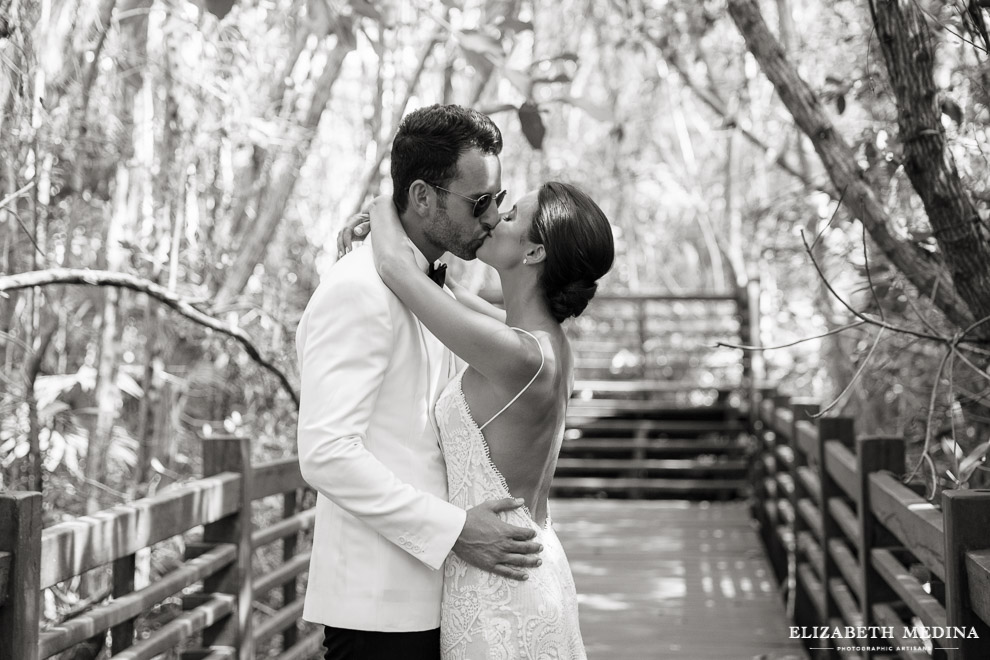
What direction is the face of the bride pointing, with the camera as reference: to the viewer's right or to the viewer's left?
to the viewer's left

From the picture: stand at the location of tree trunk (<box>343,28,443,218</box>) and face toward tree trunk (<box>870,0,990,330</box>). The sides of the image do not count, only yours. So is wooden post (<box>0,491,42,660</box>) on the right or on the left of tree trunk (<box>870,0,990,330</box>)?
right

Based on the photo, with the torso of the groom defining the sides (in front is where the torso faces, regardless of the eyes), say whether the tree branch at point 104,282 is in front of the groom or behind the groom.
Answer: behind

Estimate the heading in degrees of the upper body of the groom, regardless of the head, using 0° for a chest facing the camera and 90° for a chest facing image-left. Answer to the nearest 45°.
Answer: approximately 270°

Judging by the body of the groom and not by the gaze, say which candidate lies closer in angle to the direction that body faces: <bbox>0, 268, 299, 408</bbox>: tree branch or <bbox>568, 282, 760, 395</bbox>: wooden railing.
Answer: the wooden railing

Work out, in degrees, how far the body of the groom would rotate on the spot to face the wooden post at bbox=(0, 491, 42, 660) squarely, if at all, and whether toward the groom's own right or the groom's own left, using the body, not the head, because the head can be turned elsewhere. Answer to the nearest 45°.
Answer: approximately 180°
